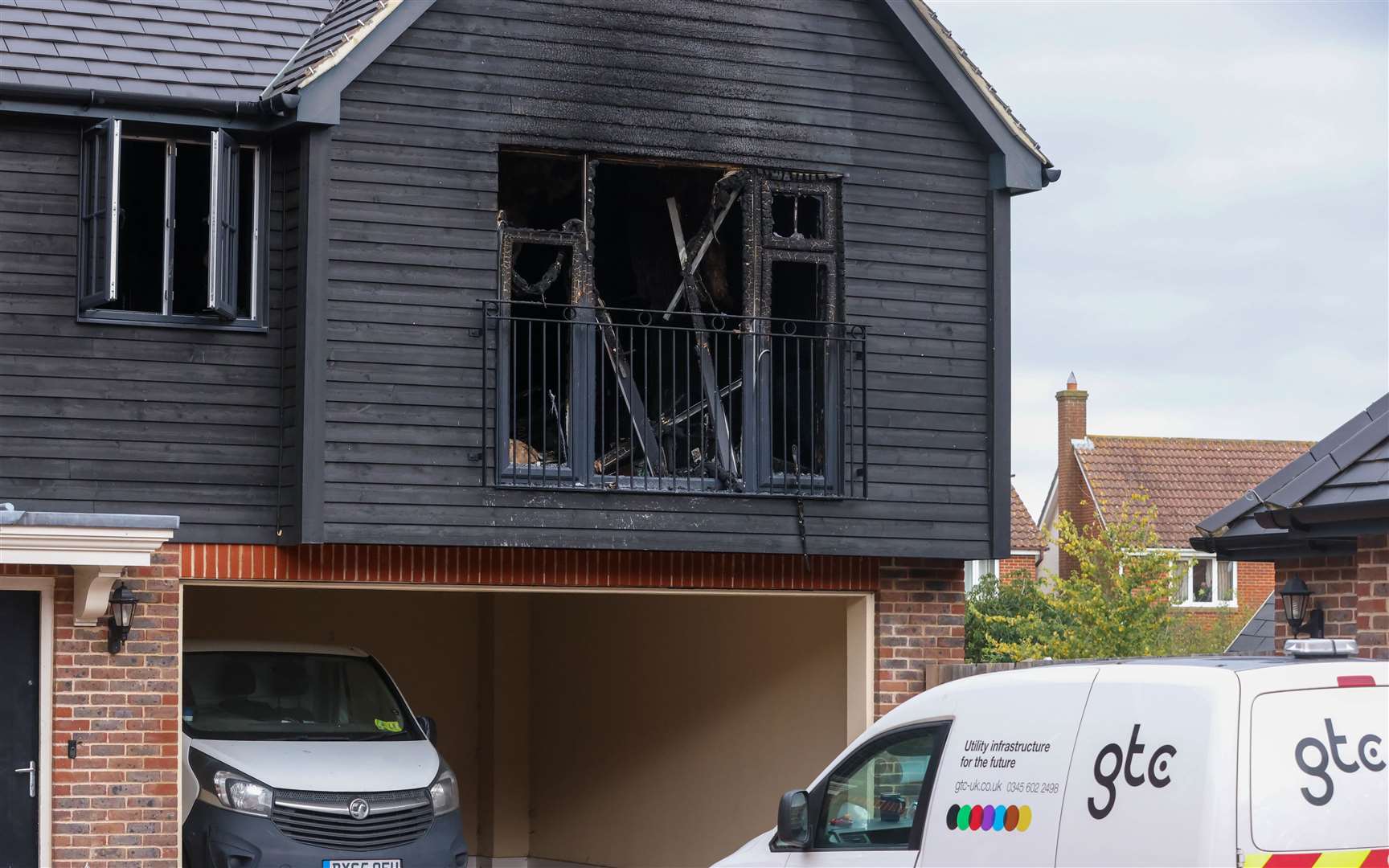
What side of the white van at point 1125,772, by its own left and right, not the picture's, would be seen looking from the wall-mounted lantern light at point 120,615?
front

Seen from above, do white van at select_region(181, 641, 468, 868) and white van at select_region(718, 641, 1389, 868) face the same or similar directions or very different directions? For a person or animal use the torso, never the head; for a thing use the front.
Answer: very different directions

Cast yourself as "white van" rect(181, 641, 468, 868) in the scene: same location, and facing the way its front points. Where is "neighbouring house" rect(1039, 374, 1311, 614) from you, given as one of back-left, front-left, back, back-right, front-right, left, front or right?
left

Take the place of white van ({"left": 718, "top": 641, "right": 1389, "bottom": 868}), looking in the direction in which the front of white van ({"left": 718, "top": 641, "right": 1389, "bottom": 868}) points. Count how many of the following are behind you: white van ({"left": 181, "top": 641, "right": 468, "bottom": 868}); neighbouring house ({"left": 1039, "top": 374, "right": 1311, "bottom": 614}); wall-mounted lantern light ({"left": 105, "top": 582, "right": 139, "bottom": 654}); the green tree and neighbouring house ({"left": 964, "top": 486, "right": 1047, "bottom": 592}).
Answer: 0

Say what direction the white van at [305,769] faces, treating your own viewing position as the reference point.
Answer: facing the viewer and to the right of the viewer

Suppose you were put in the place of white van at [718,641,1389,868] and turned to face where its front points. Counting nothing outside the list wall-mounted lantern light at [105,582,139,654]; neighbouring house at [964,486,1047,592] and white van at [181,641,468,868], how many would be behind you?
0

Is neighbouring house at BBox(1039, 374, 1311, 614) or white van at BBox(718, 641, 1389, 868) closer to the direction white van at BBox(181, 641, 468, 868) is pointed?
the white van

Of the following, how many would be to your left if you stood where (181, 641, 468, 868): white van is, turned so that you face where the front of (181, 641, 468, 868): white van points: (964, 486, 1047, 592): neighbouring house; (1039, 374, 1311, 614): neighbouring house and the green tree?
3

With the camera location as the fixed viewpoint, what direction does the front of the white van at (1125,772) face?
facing away from the viewer and to the left of the viewer

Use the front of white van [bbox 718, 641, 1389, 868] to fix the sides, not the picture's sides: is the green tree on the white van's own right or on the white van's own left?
on the white van's own right

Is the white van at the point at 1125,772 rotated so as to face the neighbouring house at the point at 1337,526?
no

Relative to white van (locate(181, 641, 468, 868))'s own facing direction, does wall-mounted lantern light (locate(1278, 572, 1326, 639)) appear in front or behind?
in front

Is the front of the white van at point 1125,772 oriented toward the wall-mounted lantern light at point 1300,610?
no

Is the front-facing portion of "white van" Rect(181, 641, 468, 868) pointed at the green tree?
no

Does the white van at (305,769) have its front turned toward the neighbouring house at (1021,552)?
no
